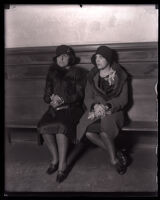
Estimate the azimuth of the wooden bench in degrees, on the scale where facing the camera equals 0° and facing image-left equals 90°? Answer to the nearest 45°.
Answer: approximately 0°
